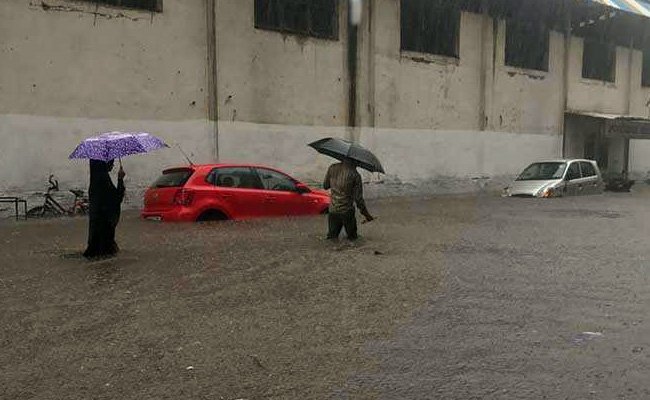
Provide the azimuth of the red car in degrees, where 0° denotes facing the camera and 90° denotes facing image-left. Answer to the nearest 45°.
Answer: approximately 225°

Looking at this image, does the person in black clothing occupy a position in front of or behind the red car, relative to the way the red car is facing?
behind

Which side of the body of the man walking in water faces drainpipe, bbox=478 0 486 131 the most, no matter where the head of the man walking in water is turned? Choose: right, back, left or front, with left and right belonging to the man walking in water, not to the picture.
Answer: front

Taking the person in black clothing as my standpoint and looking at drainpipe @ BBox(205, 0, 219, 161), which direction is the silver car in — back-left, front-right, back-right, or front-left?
front-right

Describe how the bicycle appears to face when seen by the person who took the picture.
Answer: facing to the left of the viewer

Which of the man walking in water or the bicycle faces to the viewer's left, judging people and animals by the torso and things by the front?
the bicycle

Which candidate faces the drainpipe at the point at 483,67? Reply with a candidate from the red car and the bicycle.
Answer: the red car

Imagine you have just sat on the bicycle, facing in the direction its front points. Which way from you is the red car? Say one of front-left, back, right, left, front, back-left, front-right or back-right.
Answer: back-left

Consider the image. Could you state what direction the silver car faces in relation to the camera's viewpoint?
facing the viewer and to the left of the viewer

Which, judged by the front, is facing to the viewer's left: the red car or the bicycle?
the bicycle

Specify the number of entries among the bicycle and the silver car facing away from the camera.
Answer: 0

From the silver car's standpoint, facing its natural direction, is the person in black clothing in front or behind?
in front

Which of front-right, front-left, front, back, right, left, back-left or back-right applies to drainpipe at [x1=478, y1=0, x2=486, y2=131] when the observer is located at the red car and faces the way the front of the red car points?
front
